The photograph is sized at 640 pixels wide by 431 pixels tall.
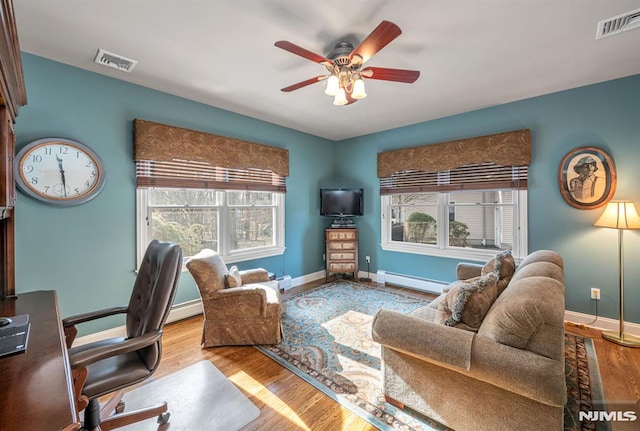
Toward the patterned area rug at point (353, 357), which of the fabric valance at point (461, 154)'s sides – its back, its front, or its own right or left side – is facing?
front

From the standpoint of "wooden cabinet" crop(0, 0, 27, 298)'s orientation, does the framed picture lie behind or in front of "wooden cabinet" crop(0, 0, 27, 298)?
in front

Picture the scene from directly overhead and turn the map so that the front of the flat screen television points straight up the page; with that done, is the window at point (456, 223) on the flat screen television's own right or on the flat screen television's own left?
on the flat screen television's own left

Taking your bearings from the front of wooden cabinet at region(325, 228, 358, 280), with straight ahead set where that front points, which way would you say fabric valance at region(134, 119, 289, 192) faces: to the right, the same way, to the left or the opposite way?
to the left

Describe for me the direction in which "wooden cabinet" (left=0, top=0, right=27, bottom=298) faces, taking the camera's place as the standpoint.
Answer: facing to the right of the viewer

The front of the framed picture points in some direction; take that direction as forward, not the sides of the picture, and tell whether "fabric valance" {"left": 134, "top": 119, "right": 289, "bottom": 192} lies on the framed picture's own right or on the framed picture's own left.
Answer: on the framed picture's own right

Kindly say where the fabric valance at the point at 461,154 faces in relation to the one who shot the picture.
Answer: facing the viewer and to the left of the viewer

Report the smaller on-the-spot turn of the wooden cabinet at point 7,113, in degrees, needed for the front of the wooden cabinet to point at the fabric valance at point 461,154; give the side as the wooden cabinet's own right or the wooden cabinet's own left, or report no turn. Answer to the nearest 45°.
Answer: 0° — it already faces it
